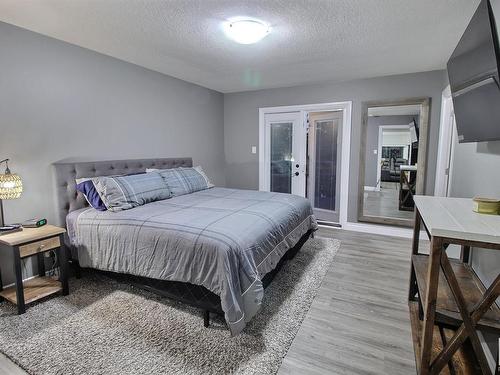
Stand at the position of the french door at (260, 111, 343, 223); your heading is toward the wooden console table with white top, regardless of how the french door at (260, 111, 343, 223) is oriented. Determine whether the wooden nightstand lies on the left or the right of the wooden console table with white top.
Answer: right

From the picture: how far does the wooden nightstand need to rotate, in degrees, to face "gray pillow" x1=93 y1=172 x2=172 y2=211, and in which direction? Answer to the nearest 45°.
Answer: approximately 45° to its left

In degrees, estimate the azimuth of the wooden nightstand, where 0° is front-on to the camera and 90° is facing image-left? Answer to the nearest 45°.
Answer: approximately 315°

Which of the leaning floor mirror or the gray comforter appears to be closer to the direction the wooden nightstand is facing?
the gray comforter

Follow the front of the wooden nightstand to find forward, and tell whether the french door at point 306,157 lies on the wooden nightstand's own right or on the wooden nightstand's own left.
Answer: on the wooden nightstand's own left

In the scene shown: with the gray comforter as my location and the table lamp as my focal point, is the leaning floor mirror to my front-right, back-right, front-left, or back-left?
back-right

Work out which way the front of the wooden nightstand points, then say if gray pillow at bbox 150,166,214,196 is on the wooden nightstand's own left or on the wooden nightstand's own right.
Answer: on the wooden nightstand's own left

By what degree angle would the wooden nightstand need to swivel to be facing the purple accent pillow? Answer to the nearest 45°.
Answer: approximately 90° to its left

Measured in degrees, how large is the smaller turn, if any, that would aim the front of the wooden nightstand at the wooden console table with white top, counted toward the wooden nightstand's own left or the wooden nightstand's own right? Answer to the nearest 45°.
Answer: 0° — it already faces it

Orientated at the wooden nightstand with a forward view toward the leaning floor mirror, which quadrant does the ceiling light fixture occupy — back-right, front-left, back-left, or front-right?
front-right

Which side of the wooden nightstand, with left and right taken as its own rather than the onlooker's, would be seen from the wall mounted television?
front

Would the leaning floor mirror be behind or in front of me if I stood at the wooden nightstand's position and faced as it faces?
in front

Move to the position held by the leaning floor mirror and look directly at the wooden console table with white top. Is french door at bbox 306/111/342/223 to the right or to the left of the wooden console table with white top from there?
right

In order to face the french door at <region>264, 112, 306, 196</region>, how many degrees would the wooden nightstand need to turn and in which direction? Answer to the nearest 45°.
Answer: approximately 45° to its left

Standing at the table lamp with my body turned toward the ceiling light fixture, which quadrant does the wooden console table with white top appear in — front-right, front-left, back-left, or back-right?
front-right

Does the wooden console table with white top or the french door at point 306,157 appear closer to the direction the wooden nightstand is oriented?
the wooden console table with white top
